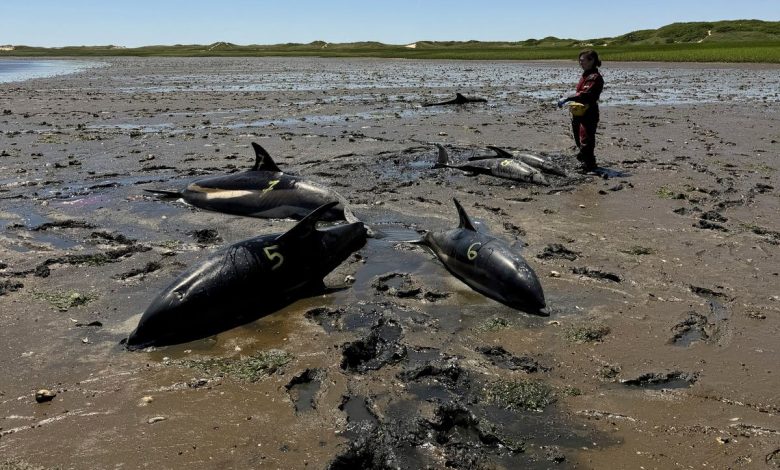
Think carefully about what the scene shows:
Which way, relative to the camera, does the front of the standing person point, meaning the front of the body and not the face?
to the viewer's left

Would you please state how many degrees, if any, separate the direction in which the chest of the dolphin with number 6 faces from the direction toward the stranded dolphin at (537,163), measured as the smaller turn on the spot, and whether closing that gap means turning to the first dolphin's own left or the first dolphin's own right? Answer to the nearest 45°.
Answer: approximately 135° to the first dolphin's own left

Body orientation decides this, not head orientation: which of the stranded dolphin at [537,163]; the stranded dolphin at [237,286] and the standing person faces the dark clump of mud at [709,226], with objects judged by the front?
the stranded dolphin at [537,163]

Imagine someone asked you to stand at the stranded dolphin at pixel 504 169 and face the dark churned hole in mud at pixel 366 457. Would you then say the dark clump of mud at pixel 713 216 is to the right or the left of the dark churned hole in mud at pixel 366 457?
left

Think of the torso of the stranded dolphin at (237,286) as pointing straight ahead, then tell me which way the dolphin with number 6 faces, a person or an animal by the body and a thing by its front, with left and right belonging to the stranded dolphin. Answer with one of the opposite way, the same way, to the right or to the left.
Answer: to the left

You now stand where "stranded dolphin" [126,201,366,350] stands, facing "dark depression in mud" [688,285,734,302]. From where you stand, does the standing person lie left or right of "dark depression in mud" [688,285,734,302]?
left

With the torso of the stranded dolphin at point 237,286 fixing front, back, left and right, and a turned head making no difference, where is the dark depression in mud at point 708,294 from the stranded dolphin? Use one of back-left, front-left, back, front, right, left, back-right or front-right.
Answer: back-left

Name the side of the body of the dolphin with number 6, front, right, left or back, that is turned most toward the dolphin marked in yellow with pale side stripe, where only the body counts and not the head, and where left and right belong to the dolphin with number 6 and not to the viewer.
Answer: back

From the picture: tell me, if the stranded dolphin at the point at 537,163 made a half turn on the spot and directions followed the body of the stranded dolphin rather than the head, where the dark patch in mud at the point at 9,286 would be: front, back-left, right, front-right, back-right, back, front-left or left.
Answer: left

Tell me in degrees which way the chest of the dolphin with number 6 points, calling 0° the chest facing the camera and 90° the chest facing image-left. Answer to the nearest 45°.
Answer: approximately 315°

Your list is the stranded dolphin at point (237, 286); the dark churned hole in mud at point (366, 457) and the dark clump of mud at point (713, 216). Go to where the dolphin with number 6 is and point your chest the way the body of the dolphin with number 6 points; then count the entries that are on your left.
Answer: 1
